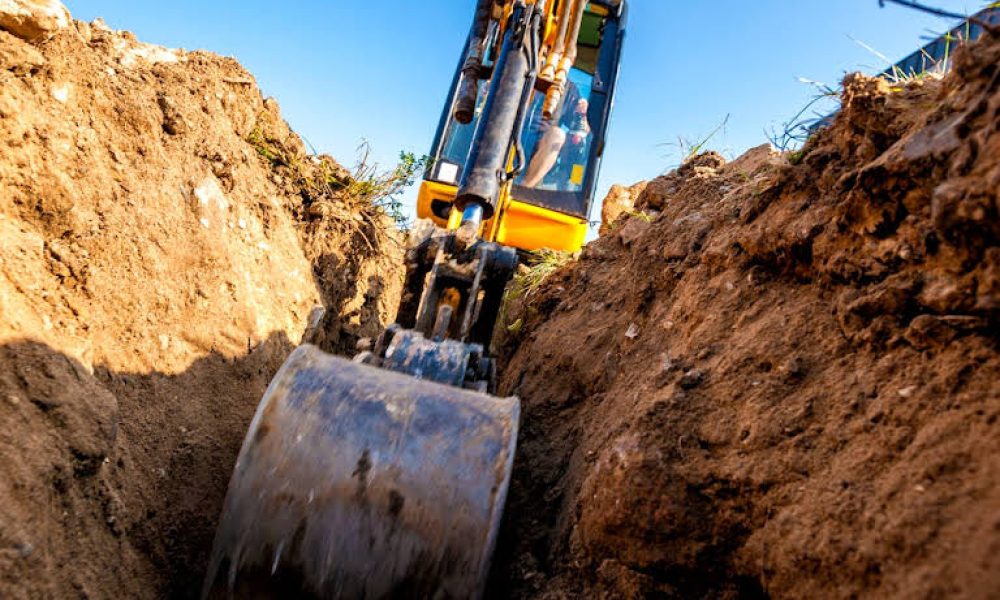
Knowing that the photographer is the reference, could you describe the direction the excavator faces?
facing the viewer

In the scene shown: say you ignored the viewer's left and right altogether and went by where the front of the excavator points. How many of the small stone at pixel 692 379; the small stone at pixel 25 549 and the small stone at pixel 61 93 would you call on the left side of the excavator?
1

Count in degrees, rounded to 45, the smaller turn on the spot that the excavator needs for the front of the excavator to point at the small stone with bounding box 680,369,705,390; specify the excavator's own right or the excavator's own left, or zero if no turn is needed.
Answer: approximately 90° to the excavator's own left

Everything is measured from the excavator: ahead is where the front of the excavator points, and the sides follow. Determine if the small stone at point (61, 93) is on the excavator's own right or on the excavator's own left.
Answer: on the excavator's own right

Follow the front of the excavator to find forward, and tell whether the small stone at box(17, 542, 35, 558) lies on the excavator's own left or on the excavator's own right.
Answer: on the excavator's own right
